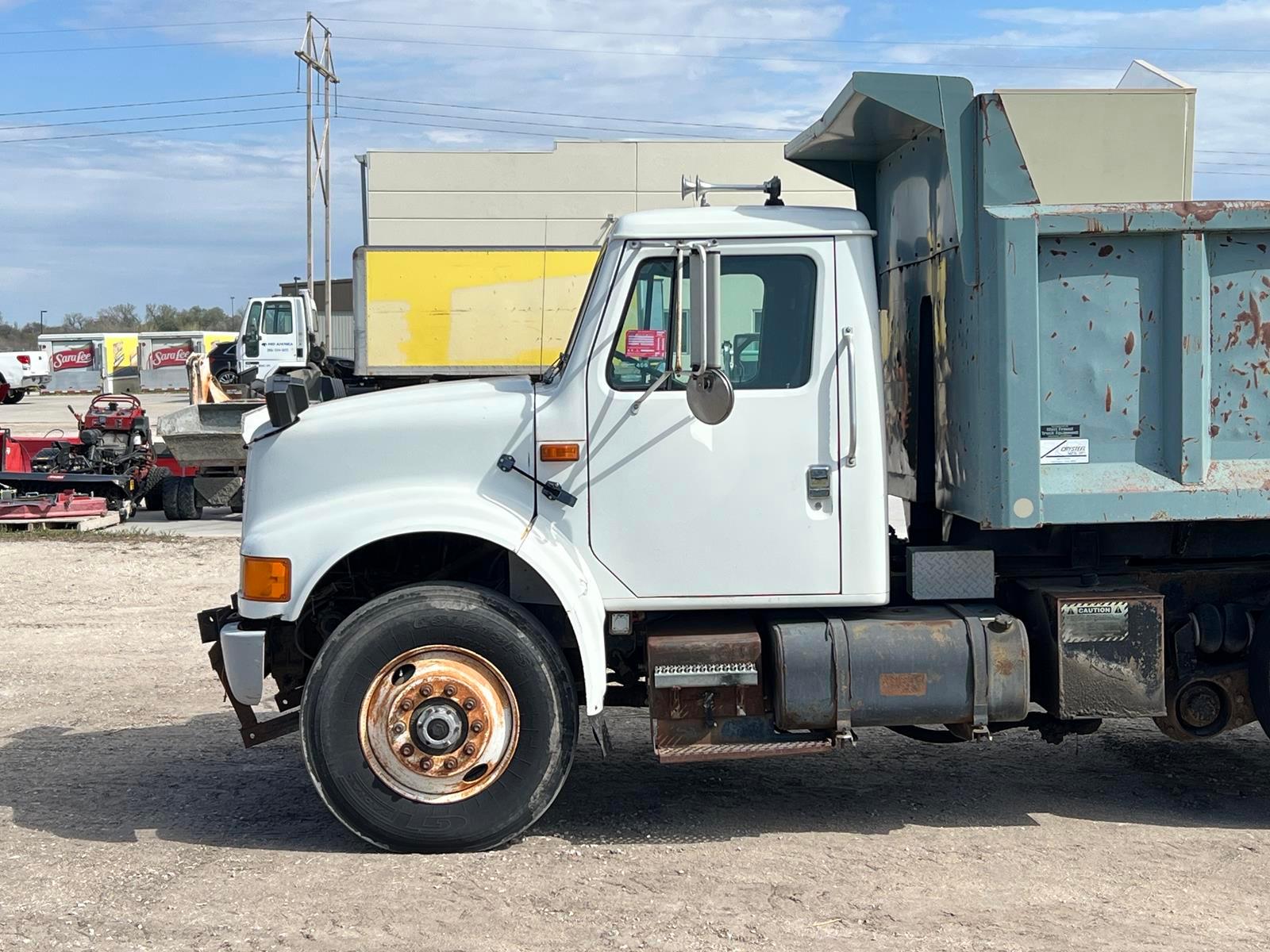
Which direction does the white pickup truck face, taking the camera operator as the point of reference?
facing away from the viewer and to the left of the viewer

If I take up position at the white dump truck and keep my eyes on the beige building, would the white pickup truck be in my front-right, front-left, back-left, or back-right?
front-left

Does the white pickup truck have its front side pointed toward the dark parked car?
no

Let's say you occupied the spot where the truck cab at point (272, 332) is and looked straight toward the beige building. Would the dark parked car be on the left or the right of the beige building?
left

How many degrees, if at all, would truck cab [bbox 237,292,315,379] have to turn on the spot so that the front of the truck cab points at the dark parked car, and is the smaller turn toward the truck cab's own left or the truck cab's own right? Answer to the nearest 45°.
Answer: approximately 90° to the truck cab's own right

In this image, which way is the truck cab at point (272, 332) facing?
to the viewer's left

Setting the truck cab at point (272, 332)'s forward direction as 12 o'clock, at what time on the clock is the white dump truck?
The white dump truck is roughly at 9 o'clock from the truck cab.

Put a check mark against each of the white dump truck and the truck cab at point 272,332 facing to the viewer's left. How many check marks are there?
2

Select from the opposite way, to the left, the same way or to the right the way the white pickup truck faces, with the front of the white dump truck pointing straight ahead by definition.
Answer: the same way

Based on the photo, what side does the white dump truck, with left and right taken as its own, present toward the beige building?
right

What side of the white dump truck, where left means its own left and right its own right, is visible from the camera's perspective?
left

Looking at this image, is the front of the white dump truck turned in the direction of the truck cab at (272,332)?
no

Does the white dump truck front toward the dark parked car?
no

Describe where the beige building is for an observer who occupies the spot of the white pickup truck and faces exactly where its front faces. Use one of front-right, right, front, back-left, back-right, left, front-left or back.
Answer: back
